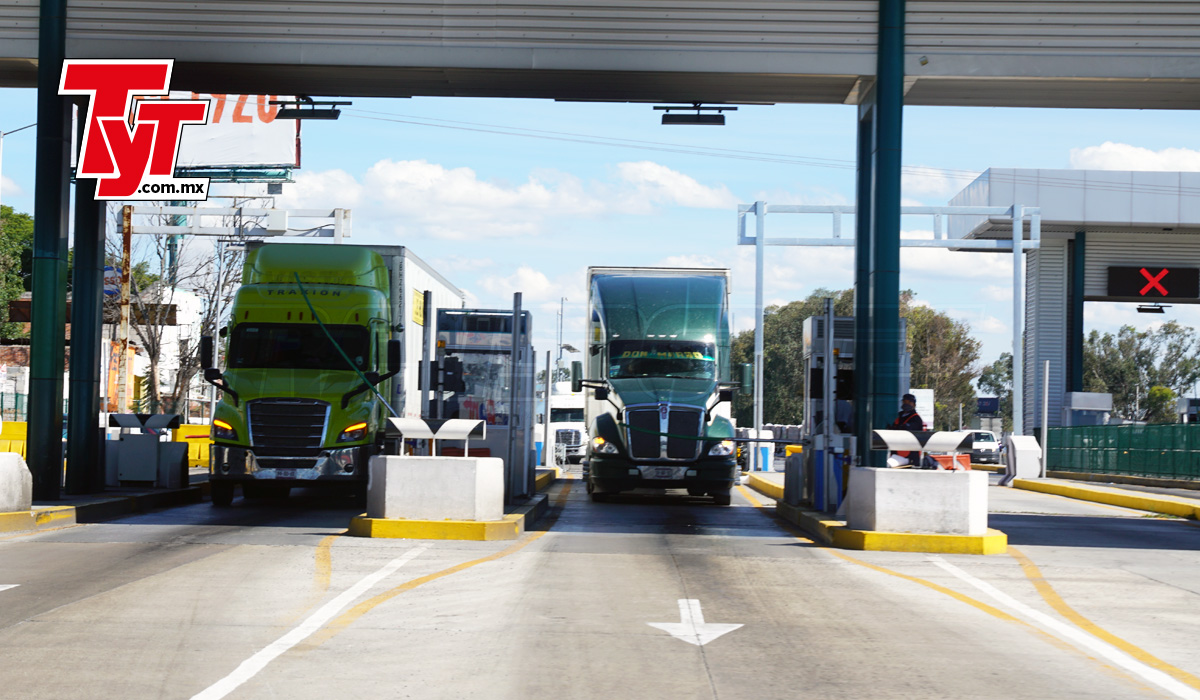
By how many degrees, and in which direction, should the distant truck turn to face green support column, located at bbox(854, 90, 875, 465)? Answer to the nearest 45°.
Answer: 0° — it already faces it

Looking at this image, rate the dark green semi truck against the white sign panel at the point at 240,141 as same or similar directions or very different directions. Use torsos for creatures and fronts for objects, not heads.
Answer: same or similar directions

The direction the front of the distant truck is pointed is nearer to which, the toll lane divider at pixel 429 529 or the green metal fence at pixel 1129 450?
the toll lane divider

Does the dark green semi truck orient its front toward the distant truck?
no

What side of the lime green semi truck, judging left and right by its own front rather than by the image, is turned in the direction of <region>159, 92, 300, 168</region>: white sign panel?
back

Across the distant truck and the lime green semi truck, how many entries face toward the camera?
2

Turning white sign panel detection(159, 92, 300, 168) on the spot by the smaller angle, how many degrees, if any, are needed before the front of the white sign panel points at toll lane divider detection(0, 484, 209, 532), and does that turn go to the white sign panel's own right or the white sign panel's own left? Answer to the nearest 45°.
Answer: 0° — it already faces it

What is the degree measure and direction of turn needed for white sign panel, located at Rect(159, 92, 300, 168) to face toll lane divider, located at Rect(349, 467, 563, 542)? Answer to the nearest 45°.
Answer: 0° — it already faces it

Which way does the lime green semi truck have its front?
toward the camera

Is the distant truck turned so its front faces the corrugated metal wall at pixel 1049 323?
no

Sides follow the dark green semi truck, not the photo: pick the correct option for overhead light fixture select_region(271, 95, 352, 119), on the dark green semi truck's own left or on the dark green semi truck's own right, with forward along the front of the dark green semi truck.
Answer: on the dark green semi truck's own right

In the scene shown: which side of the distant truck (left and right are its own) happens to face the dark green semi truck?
front

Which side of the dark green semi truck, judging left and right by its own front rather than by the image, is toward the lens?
front

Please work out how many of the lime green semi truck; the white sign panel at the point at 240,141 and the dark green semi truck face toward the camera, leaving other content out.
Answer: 3

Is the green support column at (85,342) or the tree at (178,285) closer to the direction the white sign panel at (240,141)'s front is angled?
the green support column

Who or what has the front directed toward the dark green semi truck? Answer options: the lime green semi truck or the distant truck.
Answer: the distant truck

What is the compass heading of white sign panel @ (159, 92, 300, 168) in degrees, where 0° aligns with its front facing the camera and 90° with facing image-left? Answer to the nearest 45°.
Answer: approximately 0°

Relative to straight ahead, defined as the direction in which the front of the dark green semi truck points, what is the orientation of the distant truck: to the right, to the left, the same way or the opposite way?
the same way
